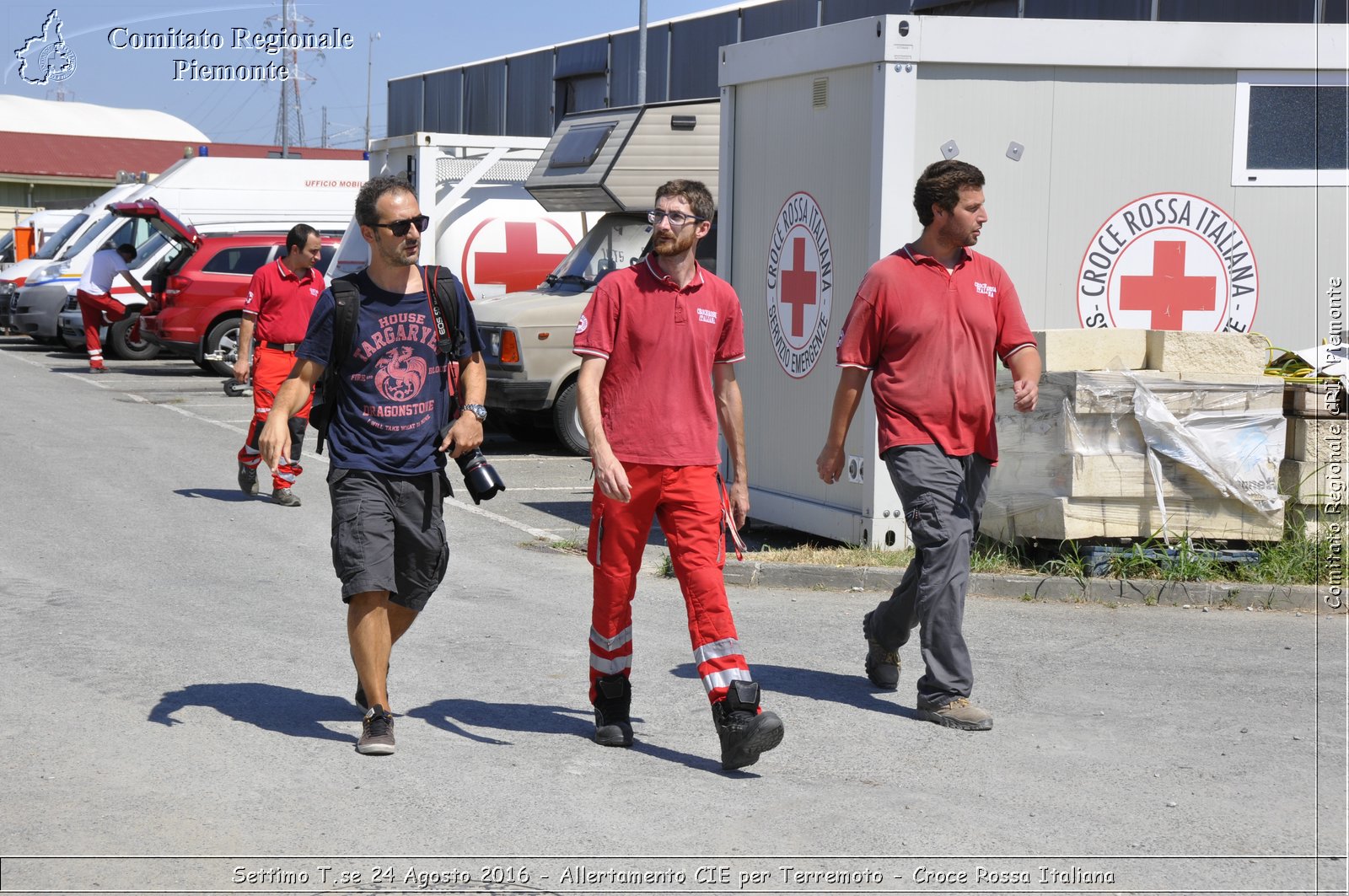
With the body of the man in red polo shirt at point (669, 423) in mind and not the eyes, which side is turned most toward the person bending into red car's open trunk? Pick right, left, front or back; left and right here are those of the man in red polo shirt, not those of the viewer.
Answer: back

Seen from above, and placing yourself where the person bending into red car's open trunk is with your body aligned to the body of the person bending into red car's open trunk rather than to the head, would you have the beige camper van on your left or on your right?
on your right

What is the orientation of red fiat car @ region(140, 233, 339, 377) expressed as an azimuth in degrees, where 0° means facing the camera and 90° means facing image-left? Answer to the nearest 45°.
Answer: approximately 225°

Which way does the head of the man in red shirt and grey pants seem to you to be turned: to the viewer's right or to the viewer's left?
to the viewer's right

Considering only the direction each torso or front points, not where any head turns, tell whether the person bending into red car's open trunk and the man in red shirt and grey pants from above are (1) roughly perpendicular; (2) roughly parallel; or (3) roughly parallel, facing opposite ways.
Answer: roughly perpendicular

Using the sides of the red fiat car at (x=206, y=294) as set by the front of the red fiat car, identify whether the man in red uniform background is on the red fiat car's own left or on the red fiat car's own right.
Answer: on the red fiat car's own right

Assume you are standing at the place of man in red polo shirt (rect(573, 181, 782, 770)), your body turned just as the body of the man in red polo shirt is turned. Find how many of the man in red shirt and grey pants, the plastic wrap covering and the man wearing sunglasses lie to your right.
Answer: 1

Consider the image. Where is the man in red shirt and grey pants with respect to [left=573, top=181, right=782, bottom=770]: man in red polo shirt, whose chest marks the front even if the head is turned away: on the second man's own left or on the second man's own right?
on the second man's own left

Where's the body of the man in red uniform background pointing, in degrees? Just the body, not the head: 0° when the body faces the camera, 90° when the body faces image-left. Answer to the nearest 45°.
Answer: approximately 315°

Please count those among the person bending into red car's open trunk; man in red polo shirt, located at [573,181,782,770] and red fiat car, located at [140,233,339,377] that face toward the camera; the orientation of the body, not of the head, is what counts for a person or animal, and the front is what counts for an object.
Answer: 1

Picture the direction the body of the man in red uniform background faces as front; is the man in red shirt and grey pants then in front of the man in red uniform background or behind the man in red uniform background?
in front

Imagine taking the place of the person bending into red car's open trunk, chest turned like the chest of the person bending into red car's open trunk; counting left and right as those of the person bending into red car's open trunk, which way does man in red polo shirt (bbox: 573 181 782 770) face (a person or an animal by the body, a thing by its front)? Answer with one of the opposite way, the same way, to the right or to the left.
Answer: to the right

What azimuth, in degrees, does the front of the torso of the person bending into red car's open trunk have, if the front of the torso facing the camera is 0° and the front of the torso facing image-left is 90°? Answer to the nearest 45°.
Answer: approximately 270°
